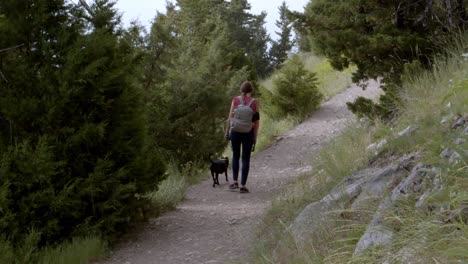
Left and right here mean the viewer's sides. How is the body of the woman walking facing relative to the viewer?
facing away from the viewer

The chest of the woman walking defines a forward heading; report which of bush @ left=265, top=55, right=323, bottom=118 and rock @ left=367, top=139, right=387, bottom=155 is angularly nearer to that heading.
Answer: the bush

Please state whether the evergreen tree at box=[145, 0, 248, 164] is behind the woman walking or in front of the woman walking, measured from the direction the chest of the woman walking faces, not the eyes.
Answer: in front

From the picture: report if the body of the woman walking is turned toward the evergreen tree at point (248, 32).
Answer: yes

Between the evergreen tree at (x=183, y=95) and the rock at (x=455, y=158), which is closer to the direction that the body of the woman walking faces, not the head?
the evergreen tree

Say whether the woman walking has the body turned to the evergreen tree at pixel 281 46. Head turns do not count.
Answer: yes

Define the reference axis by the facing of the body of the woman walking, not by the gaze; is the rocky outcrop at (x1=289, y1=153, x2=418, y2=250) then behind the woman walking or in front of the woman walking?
behind

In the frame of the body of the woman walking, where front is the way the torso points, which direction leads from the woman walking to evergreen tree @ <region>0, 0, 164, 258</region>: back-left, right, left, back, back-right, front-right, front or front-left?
back-left
